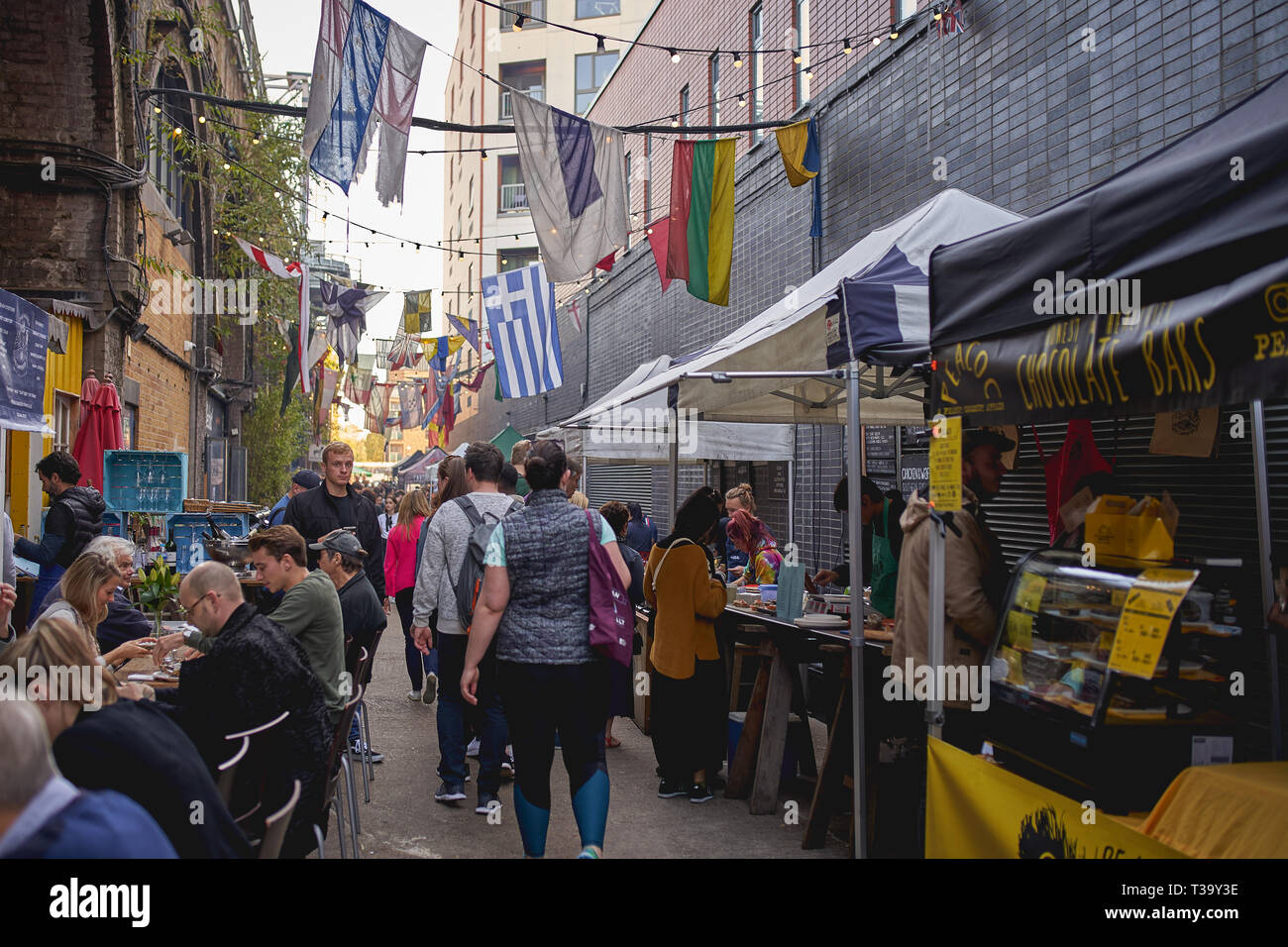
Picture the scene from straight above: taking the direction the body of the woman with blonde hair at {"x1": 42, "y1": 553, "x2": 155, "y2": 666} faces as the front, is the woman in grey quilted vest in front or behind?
in front

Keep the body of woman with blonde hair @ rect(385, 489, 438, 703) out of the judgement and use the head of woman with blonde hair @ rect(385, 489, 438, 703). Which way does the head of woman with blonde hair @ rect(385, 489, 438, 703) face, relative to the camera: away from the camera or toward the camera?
away from the camera

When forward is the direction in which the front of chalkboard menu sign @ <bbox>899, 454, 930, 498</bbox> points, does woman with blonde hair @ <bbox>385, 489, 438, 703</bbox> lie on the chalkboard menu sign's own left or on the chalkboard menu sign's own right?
on the chalkboard menu sign's own right

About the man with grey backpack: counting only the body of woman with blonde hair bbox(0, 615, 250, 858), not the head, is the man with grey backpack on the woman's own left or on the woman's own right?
on the woman's own right

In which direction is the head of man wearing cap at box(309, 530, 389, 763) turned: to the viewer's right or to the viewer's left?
to the viewer's left

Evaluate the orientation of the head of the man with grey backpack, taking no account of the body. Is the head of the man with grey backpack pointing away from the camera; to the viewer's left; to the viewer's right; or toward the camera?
away from the camera
